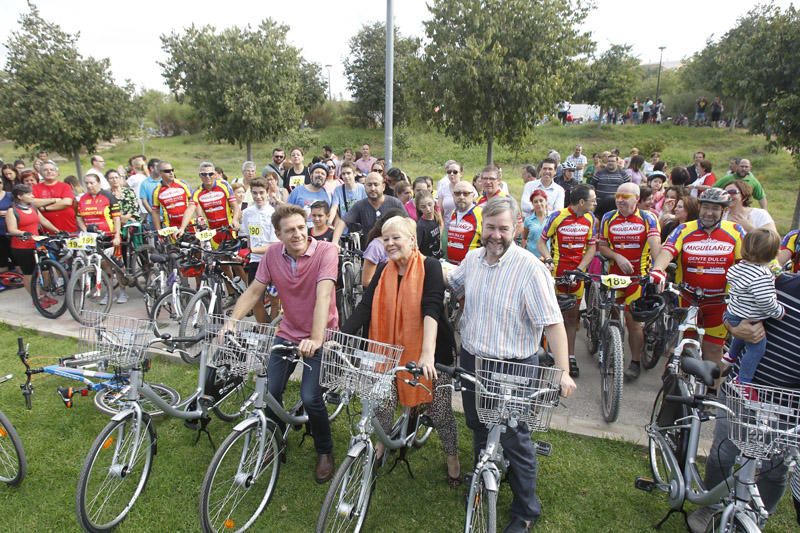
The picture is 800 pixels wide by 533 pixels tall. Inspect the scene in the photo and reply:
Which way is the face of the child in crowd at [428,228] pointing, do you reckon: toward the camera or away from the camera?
toward the camera

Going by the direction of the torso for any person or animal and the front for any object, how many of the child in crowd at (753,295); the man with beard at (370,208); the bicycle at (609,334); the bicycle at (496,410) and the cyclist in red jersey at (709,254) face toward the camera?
4

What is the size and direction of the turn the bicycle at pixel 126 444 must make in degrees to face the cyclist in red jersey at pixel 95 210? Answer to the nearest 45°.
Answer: approximately 135° to its right

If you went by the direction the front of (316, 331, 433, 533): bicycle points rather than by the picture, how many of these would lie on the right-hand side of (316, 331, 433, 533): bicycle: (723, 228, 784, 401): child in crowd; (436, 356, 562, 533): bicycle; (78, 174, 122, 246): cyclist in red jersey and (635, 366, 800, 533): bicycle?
1

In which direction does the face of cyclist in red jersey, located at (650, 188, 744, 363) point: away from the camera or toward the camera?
toward the camera

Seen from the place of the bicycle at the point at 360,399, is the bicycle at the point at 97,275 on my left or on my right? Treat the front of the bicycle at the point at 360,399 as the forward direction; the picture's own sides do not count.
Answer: on my right

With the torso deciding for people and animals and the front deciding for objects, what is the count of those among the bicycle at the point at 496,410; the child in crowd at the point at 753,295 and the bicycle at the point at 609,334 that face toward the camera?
2

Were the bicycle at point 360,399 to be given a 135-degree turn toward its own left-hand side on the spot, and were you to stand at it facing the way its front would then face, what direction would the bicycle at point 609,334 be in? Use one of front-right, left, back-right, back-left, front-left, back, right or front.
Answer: front-left

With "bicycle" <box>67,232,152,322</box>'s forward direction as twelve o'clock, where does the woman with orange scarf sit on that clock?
The woman with orange scarf is roughly at 10 o'clock from the bicycle.

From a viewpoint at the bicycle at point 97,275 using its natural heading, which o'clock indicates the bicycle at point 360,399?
the bicycle at point 360,399 is roughly at 10 o'clock from the bicycle at point 97,275.

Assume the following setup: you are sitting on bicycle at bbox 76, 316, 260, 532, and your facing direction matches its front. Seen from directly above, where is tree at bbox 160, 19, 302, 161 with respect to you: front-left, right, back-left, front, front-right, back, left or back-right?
back-right

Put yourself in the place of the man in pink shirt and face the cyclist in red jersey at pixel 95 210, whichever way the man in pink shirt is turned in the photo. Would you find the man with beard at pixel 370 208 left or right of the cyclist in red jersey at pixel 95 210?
right

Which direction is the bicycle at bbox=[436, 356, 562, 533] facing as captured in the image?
toward the camera

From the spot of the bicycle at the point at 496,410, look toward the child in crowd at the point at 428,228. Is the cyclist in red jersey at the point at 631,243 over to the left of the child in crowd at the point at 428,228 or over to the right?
right

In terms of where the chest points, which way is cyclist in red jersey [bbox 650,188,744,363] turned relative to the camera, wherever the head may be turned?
toward the camera

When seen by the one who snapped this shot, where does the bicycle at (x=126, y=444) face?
facing the viewer and to the left of the viewer

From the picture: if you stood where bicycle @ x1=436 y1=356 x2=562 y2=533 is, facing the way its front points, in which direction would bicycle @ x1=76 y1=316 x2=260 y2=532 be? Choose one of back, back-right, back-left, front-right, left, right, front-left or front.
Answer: right

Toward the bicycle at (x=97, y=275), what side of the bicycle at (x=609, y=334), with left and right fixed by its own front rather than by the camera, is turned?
right
